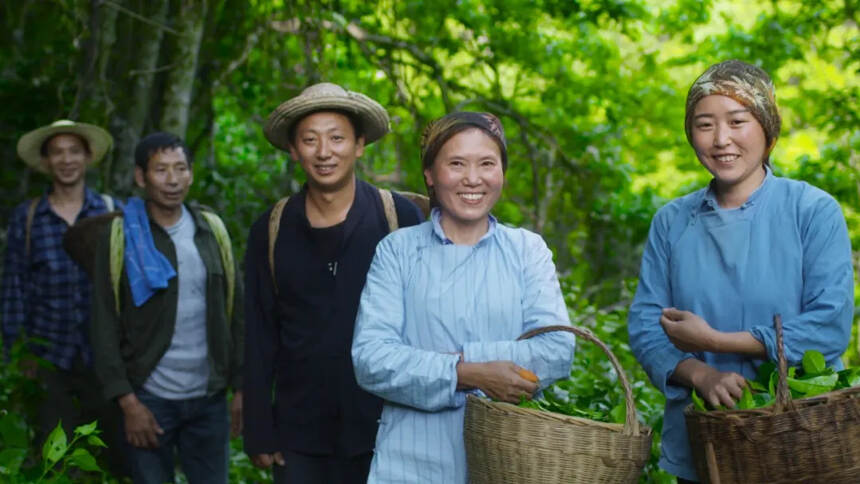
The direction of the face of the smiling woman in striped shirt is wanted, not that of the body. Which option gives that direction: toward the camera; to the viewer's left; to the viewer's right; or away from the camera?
toward the camera

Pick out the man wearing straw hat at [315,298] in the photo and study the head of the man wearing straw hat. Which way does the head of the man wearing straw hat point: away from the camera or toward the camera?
toward the camera

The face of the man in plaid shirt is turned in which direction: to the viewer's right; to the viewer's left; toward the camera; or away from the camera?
toward the camera

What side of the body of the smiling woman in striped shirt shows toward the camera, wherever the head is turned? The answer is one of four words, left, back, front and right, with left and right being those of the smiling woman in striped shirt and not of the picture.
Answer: front

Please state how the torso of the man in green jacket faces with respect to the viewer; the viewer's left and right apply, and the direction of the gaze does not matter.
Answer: facing the viewer and to the right of the viewer

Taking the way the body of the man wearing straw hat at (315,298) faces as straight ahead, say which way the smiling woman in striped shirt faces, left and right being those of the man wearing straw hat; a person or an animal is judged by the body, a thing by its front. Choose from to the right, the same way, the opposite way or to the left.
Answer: the same way

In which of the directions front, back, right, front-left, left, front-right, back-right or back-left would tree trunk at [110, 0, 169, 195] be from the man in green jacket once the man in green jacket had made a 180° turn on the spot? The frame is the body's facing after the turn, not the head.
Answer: front-right

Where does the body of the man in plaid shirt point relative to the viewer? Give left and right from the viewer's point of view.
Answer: facing the viewer

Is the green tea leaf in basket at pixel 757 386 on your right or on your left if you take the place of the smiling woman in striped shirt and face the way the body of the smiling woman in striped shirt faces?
on your left

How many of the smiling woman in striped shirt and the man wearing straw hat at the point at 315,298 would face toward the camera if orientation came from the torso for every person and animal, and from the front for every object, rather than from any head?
2

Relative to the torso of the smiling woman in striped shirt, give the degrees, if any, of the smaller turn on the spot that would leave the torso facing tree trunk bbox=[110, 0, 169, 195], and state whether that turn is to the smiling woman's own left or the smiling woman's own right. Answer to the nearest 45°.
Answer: approximately 135° to the smiling woman's own right

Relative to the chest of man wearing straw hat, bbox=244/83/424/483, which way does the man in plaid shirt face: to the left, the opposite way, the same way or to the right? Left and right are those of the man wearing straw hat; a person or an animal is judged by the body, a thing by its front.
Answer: the same way

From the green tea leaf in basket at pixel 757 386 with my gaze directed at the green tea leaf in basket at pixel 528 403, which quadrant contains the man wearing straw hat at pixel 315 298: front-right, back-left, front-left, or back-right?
front-right

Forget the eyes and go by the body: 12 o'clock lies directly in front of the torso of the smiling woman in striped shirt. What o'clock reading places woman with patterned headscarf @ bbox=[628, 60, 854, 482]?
The woman with patterned headscarf is roughly at 9 o'clock from the smiling woman in striped shirt.

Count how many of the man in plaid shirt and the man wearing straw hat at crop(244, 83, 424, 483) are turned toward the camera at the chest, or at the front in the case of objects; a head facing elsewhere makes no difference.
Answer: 2

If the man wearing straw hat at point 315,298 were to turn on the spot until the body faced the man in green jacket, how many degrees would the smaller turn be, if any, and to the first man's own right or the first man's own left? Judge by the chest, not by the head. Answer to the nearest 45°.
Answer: approximately 135° to the first man's own right

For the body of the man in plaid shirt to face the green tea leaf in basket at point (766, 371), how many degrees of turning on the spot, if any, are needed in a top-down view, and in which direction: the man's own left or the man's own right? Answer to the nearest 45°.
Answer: approximately 45° to the man's own left

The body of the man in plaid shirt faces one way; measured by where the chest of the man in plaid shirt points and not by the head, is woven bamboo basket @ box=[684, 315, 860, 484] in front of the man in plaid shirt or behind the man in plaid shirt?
in front

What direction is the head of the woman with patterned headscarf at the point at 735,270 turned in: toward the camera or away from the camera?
toward the camera

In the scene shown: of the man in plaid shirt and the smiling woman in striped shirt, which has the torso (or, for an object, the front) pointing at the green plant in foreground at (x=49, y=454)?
the man in plaid shirt

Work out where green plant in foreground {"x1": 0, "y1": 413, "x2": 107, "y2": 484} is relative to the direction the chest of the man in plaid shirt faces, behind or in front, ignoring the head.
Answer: in front
